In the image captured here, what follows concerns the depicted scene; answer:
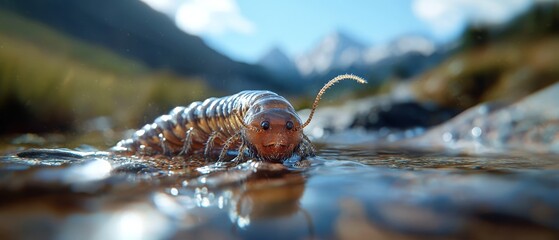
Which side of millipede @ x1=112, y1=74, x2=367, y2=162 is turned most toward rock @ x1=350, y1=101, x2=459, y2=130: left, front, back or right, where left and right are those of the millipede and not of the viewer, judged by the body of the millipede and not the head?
left

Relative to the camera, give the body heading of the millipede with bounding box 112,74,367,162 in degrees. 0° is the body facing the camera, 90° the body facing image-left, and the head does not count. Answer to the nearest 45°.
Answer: approximately 315°
